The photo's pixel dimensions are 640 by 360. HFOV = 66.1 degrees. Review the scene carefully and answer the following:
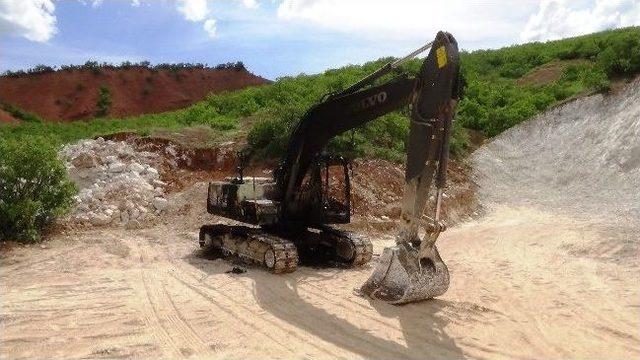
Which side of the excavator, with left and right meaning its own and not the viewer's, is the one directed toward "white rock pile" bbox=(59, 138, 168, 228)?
back

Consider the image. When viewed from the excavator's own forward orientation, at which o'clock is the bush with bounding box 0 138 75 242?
The bush is roughly at 5 o'clock from the excavator.

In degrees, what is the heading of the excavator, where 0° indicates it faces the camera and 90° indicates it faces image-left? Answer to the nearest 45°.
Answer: approximately 315°

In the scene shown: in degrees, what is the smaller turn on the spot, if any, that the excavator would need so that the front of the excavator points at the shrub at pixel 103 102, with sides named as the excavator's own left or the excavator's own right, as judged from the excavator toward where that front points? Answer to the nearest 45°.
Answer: approximately 180°
